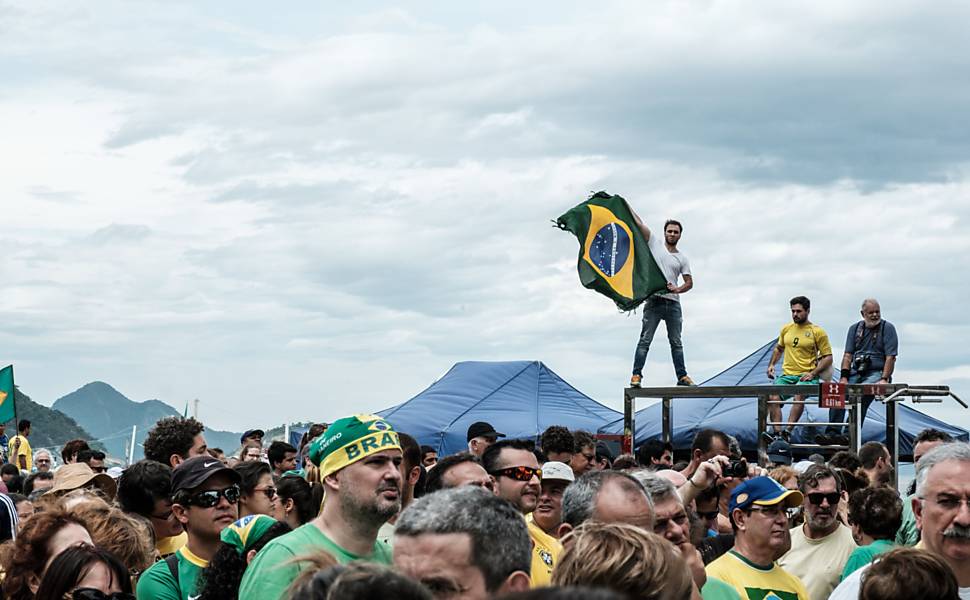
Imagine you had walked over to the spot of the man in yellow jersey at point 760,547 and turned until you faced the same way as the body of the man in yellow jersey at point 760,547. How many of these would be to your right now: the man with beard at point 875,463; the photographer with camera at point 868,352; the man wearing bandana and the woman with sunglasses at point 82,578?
2

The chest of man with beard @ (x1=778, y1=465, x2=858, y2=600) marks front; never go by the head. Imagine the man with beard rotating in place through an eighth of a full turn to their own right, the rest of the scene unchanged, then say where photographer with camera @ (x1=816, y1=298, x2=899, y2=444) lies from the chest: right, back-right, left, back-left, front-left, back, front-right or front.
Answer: back-right

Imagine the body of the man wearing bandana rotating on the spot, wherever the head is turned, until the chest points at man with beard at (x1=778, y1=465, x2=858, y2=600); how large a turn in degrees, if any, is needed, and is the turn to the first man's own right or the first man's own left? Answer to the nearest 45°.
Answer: approximately 90° to the first man's own left

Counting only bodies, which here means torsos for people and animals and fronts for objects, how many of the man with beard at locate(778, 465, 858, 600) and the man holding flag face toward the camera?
2

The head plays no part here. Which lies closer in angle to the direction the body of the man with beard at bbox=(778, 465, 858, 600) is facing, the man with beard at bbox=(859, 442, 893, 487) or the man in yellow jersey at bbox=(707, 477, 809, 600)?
the man in yellow jersey

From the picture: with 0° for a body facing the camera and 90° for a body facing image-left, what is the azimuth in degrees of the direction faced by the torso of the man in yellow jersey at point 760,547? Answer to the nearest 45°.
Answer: approximately 315°

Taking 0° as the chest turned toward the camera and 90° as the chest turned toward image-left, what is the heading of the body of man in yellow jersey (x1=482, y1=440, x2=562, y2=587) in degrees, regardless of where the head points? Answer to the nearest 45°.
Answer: approximately 315°

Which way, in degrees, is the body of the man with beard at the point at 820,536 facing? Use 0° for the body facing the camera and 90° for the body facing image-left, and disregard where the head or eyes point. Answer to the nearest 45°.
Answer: approximately 0°

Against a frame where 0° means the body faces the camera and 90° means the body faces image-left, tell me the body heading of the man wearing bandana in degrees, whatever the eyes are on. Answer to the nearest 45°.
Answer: approximately 315°

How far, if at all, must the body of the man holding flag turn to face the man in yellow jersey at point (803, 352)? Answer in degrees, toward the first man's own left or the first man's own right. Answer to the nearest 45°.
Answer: approximately 90° to the first man's own left

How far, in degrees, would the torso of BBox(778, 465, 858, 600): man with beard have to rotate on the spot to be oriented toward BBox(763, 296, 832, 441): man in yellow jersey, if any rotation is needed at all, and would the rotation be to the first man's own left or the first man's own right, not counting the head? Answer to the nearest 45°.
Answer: approximately 180°
